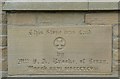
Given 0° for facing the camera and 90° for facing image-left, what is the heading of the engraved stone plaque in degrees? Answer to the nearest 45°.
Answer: approximately 0°
